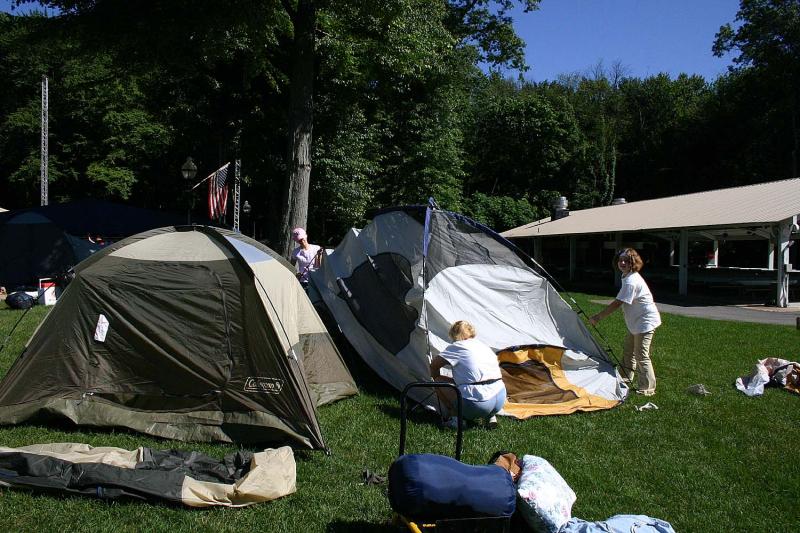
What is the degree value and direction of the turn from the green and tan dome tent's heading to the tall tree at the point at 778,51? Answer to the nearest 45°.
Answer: approximately 135° to its left

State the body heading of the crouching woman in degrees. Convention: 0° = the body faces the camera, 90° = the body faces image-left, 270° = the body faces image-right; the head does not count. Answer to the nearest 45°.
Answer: approximately 135°

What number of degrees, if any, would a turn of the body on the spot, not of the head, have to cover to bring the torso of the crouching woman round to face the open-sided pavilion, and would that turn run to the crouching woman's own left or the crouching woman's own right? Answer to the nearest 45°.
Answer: approximately 90° to the crouching woman's own right

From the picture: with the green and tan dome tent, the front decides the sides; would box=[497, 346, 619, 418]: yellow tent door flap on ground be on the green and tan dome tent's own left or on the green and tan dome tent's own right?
on the green and tan dome tent's own left

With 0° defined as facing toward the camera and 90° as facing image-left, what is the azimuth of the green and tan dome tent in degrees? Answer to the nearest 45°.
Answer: approximately 0°

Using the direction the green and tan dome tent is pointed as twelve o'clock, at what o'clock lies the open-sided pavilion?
The open-sided pavilion is roughly at 8 o'clock from the green and tan dome tent.

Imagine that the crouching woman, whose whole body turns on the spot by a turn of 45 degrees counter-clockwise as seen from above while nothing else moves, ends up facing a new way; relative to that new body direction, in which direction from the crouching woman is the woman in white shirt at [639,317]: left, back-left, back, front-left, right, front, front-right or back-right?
back-right

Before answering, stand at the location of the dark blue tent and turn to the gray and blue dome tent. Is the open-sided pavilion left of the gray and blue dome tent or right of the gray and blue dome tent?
left

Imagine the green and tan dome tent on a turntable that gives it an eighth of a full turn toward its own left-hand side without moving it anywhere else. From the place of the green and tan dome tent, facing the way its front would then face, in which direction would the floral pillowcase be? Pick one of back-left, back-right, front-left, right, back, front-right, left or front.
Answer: front

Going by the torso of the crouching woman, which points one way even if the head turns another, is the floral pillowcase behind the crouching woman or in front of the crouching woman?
behind

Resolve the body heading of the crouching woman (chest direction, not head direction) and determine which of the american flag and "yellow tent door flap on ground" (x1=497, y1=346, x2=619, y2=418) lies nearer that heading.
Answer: the american flag

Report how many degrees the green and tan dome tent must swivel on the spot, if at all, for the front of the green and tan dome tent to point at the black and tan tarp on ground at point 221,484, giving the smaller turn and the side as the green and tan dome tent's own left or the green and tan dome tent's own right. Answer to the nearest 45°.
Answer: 0° — it already faces it

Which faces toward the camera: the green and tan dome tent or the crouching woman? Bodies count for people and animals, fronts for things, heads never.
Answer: the green and tan dome tent

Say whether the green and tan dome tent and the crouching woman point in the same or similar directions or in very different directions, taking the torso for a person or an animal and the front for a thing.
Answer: very different directions
